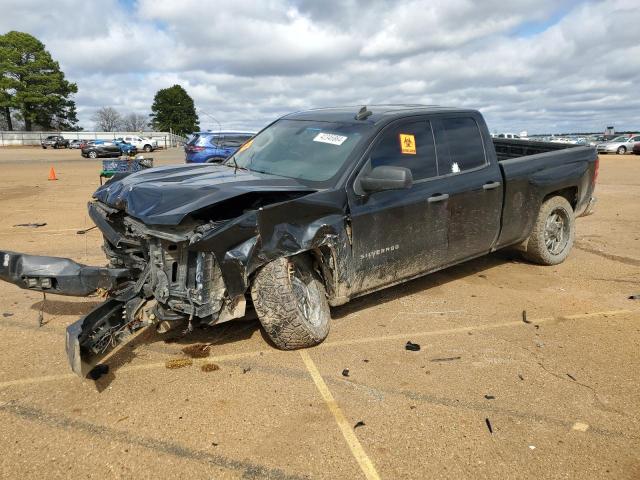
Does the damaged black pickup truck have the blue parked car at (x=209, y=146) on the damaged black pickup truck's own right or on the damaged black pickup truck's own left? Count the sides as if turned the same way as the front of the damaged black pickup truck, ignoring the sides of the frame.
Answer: on the damaged black pickup truck's own right

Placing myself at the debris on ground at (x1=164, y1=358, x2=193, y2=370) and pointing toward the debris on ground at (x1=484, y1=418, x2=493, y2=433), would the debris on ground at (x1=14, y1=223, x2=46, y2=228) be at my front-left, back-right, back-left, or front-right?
back-left

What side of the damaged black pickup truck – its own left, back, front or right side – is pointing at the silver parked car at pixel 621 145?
back

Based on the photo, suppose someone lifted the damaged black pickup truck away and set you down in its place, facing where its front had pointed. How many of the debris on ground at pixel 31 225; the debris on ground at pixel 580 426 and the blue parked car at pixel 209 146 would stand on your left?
1

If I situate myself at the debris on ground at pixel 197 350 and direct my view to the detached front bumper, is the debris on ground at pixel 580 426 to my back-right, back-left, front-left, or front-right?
back-left
